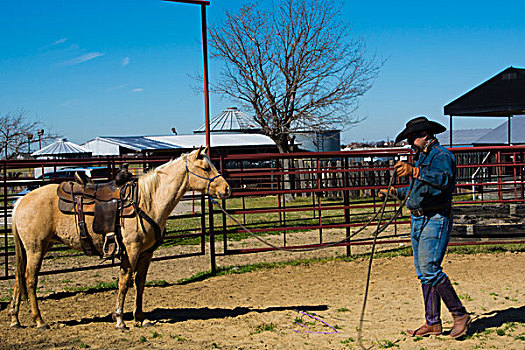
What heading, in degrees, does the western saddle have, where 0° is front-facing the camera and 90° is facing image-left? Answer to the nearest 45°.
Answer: approximately 270°

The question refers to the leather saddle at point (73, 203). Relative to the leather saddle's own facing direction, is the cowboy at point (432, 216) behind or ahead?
ahead

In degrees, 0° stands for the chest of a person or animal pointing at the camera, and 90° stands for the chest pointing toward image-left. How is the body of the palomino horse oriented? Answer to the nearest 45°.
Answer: approximately 270°

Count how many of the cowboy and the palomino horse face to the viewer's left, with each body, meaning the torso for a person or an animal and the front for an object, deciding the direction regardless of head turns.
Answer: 1

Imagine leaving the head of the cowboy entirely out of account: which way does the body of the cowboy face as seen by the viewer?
to the viewer's left

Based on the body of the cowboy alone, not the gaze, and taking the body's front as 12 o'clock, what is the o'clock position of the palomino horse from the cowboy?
The palomino horse is roughly at 12 o'clock from the cowboy.

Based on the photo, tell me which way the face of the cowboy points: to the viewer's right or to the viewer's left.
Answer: to the viewer's left

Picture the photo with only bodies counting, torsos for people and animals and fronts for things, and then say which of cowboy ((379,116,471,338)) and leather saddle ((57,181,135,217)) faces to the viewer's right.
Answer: the leather saddle

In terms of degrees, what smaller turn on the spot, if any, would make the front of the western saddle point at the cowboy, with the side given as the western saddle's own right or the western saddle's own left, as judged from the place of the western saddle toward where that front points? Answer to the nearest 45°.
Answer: approximately 45° to the western saddle's own right

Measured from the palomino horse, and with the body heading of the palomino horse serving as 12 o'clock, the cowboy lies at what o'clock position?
The cowboy is roughly at 1 o'clock from the palomino horse.
